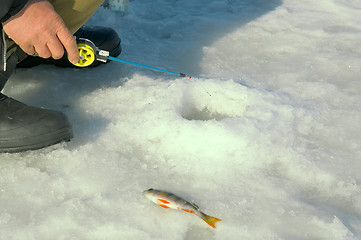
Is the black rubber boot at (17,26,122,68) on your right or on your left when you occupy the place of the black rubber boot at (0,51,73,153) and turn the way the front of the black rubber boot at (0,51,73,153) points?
on your left

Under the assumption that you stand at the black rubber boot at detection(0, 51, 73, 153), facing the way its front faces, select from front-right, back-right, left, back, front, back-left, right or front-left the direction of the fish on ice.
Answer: front-right

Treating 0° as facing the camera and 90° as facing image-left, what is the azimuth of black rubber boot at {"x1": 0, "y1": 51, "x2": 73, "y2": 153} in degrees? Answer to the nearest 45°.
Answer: approximately 270°
